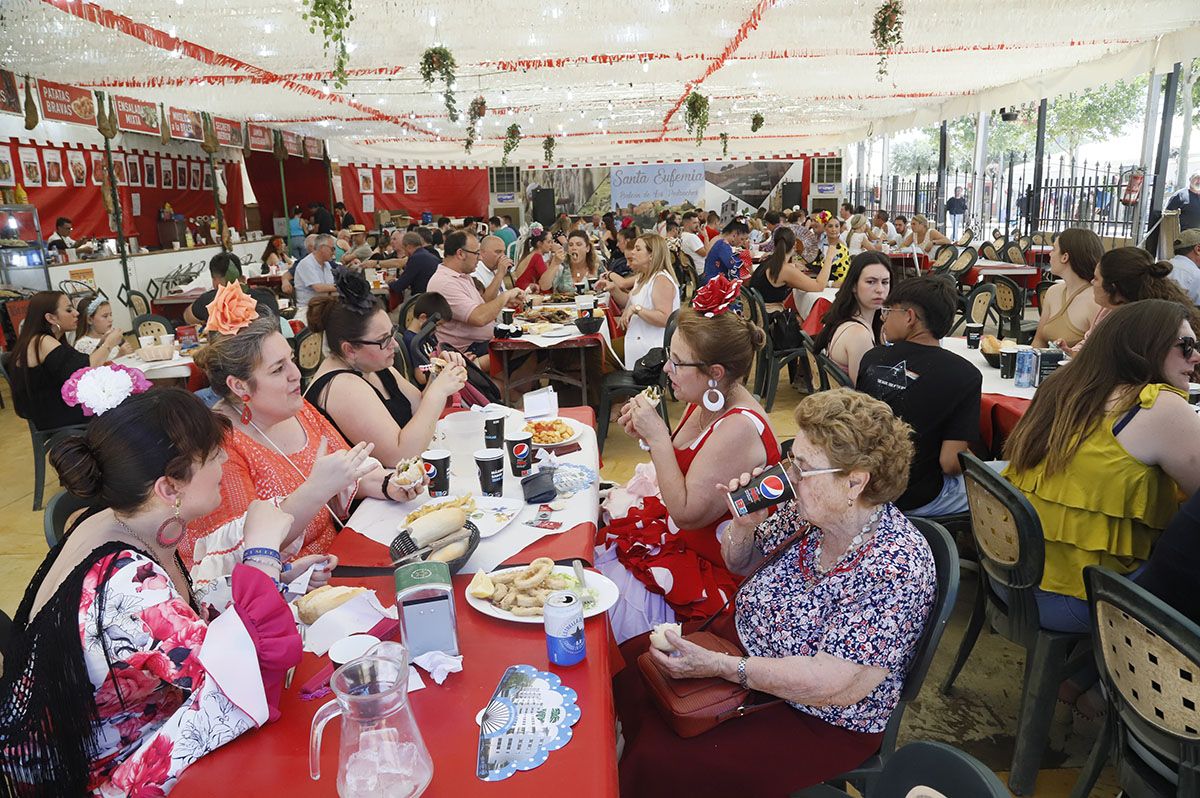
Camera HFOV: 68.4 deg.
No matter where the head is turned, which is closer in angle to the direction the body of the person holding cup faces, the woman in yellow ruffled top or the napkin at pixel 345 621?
the napkin

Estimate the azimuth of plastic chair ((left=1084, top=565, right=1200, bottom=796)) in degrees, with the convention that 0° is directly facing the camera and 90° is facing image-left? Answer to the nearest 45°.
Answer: approximately 225°

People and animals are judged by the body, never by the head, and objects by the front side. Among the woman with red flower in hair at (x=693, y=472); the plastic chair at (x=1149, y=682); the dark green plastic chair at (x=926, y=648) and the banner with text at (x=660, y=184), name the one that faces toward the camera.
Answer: the banner with text

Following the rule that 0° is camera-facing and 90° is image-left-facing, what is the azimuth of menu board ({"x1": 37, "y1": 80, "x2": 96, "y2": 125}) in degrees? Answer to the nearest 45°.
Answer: approximately 315°

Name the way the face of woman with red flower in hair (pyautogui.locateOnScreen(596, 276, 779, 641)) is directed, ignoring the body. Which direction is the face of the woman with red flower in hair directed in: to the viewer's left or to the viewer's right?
to the viewer's left

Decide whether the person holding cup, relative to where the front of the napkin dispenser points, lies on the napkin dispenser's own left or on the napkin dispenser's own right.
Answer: on the napkin dispenser's own left

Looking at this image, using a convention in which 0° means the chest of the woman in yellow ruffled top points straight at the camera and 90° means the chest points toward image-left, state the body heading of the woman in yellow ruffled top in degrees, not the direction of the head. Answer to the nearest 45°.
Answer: approximately 225°

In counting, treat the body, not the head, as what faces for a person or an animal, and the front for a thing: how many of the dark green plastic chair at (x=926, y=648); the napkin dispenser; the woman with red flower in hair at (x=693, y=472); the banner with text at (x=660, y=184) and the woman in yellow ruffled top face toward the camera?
2

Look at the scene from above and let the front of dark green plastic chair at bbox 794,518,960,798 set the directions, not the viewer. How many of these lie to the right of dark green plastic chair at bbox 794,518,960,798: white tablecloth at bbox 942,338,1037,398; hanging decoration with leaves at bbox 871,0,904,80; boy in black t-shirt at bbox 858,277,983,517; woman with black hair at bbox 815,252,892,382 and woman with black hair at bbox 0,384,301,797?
4

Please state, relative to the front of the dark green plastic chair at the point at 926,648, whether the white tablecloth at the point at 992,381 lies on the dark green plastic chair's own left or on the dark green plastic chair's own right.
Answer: on the dark green plastic chair's own right

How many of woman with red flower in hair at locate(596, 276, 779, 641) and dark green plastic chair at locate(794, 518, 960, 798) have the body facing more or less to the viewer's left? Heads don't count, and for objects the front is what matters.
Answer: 2
